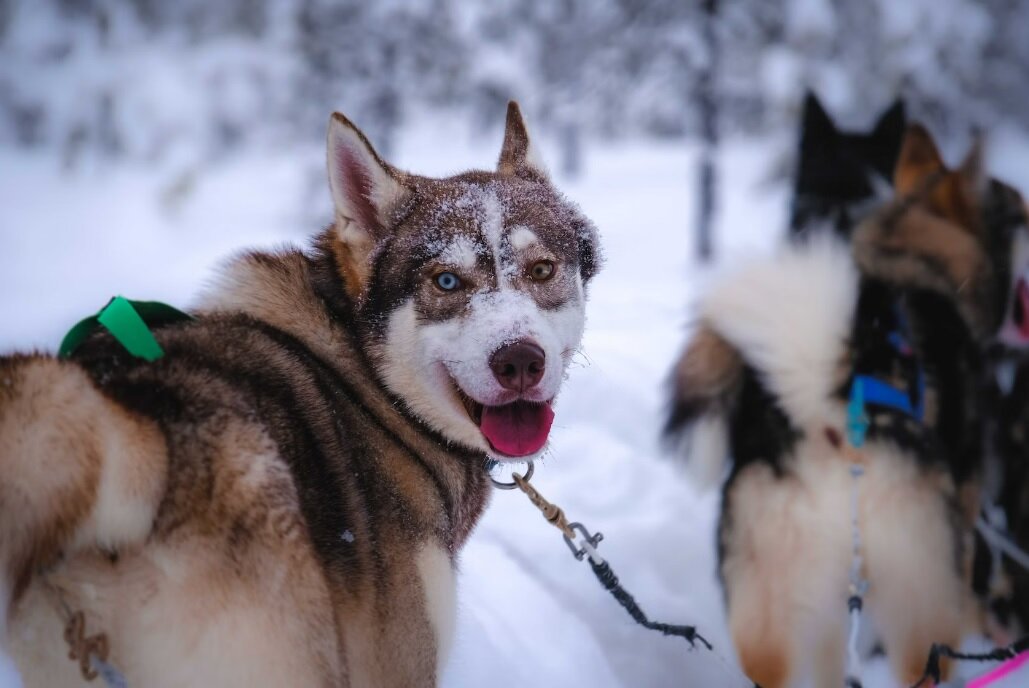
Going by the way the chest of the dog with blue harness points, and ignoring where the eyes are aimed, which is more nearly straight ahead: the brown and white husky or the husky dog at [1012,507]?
the husky dog

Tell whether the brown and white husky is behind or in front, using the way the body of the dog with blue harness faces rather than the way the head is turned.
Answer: behind

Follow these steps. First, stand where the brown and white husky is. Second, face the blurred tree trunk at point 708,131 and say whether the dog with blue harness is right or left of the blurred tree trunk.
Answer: right

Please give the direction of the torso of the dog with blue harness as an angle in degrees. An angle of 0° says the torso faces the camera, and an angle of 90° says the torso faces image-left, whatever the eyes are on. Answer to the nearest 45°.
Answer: approximately 180°

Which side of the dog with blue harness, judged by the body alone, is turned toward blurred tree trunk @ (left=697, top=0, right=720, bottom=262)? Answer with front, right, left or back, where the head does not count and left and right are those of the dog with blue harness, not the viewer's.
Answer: front

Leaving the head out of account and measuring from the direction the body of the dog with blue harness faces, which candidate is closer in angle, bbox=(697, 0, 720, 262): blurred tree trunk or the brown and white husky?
the blurred tree trunk
